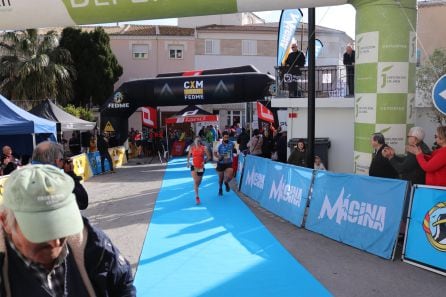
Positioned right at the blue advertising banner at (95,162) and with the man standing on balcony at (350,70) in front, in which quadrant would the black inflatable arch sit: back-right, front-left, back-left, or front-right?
front-left

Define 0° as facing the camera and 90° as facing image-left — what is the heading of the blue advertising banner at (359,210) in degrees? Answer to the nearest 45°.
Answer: approximately 45°

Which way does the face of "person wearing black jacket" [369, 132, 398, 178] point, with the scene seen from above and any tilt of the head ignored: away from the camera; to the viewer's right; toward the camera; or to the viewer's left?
to the viewer's left

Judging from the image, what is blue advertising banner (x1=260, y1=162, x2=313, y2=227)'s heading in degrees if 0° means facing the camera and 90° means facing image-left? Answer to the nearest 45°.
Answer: approximately 45°

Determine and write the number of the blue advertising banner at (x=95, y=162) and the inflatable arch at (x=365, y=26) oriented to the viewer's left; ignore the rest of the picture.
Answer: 0

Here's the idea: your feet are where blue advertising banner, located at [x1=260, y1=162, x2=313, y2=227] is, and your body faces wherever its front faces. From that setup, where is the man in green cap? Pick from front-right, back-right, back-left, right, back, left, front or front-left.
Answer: front-left

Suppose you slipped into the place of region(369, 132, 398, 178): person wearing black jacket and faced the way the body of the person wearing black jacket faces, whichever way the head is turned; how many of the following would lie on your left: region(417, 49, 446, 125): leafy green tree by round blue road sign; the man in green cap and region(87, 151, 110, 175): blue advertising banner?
1

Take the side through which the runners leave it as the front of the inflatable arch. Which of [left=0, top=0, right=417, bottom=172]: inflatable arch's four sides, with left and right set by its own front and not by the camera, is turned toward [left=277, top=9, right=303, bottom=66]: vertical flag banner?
back

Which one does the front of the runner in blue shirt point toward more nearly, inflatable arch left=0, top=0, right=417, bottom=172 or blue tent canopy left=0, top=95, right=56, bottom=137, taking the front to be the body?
the inflatable arch

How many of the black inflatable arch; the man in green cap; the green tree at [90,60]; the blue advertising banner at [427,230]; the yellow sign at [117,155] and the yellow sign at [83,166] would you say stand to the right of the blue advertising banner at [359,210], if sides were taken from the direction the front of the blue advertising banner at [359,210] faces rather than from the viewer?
4

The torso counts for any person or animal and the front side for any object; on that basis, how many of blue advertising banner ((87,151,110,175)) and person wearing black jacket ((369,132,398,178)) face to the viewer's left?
1

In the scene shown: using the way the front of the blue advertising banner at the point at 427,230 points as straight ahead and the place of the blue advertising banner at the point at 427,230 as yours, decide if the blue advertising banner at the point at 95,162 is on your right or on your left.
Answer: on your right

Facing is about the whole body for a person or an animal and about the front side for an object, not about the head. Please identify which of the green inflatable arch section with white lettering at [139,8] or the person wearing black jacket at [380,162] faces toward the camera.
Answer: the green inflatable arch section with white lettering

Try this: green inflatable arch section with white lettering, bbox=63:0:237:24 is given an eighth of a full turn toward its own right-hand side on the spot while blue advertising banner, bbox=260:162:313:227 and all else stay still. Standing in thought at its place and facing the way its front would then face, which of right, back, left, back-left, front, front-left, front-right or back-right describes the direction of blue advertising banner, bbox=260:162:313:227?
back

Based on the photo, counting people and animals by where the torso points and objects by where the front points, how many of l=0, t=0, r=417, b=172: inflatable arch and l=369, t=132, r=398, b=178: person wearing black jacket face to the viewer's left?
1

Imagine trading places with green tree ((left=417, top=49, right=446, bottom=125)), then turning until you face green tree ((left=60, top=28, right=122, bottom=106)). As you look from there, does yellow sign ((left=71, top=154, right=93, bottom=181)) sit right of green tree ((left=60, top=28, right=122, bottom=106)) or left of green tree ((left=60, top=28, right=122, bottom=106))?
left

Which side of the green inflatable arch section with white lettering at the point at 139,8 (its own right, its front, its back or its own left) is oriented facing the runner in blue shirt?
back

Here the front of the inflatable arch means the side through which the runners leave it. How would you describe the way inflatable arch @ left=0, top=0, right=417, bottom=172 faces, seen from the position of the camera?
facing the viewer

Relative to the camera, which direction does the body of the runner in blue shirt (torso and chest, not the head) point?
toward the camera

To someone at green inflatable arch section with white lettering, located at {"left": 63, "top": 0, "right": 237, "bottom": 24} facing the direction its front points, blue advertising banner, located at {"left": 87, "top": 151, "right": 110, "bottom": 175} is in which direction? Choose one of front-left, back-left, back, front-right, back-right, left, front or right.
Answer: back
